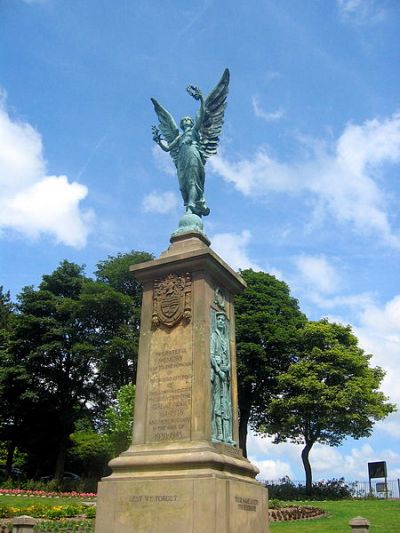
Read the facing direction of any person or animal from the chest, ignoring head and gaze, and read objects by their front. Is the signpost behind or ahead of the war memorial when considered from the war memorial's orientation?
behind

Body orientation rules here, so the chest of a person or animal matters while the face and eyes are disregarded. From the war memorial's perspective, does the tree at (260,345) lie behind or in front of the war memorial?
behind

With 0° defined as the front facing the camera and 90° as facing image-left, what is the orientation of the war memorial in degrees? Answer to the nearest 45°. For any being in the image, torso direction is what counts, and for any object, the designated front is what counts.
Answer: approximately 45°

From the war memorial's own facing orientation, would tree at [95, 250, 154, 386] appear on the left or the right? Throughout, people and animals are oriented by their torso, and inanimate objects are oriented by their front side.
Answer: on its right

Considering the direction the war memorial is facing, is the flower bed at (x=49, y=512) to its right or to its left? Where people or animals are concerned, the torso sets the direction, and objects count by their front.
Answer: on its right

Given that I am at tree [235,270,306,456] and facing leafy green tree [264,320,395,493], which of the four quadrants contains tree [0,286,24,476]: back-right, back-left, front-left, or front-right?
back-right

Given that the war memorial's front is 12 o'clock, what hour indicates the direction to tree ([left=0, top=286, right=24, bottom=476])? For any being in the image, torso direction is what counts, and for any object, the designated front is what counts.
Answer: The tree is roughly at 4 o'clock from the war memorial.

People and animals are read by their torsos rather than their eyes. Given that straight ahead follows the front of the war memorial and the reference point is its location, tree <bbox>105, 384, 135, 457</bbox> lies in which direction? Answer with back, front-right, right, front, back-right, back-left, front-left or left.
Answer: back-right

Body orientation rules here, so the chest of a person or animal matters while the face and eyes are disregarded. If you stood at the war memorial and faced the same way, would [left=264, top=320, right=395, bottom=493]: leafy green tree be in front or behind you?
behind

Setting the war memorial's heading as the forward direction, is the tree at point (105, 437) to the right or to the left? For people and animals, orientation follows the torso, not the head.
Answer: on its right
